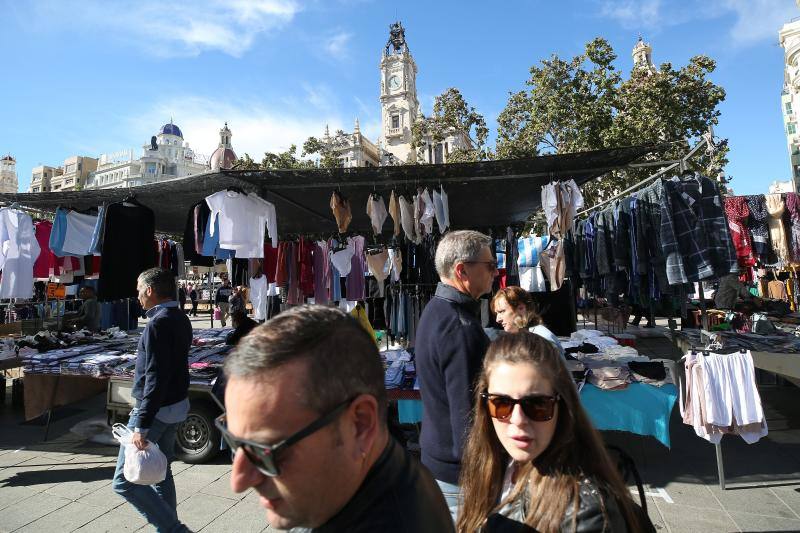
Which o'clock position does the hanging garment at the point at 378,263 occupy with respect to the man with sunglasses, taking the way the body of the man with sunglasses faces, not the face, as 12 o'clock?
The hanging garment is roughly at 5 o'clock from the man with sunglasses.

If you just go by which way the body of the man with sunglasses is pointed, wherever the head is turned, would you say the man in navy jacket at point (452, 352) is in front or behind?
behind

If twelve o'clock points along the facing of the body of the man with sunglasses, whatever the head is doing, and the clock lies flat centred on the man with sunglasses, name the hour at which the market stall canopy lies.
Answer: The market stall canopy is roughly at 5 o'clock from the man with sunglasses.

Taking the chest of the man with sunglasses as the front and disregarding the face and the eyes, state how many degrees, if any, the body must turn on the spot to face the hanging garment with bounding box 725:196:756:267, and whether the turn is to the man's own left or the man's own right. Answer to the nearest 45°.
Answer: approximately 180°

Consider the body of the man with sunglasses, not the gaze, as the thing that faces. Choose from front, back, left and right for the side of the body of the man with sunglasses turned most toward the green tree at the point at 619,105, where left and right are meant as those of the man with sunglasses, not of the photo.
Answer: back

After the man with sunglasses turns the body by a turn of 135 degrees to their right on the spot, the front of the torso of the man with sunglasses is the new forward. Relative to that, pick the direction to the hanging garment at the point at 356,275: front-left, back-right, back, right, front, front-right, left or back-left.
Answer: front

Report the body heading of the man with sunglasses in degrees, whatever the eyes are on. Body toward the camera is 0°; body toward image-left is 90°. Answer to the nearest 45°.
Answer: approximately 45°

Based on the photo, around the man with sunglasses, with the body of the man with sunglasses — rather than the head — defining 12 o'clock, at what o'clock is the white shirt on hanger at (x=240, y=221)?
The white shirt on hanger is roughly at 4 o'clock from the man with sunglasses.

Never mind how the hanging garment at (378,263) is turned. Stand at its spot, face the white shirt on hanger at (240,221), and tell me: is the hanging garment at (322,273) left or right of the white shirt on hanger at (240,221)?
right

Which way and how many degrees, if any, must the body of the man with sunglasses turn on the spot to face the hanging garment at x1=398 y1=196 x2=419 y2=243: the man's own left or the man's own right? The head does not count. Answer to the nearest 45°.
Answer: approximately 135° to the man's own right

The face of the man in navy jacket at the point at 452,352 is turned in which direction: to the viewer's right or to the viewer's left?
to the viewer's right

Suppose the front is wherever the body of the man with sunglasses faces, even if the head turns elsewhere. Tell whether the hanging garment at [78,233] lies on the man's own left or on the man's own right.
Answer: on the man's own right

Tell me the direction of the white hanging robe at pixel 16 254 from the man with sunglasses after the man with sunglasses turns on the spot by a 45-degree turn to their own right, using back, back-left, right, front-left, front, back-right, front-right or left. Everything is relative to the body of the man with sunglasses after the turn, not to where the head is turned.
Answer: front-right
